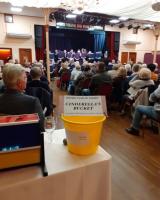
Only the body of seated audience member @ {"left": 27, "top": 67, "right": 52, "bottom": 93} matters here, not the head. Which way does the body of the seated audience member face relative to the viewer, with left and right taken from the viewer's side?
facing away from the viewer

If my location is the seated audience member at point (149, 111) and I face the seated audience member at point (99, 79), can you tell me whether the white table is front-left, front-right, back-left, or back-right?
back-left

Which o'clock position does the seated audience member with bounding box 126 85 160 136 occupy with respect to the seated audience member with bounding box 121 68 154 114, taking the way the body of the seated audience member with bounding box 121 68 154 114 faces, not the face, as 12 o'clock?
the seated audience member with bounding box 126 85 160 136 is roughly at 7 o'clock from the seated audience member with bounding box 121 68 154 114.

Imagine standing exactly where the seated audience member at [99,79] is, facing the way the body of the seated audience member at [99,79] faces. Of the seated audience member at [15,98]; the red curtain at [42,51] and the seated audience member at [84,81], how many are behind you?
1

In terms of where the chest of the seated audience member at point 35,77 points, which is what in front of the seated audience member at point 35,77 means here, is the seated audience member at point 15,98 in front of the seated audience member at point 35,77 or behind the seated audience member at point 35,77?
behind

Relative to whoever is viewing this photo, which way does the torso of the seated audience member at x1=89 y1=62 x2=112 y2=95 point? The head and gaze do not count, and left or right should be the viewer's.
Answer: facing away from the viewer

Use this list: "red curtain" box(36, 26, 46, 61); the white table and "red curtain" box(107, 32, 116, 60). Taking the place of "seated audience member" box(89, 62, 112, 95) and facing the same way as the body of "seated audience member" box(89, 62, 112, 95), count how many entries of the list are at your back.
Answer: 1

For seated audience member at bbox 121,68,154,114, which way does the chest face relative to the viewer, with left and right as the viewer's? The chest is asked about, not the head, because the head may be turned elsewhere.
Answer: facing away from the viewer and to the left of the viewer

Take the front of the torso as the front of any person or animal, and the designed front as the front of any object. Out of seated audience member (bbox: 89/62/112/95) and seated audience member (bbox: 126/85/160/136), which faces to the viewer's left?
seated audience member (bbox: 126/85/160/136)

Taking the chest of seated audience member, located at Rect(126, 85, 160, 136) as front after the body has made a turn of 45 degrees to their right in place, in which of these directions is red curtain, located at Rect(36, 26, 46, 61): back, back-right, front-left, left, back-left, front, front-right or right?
front

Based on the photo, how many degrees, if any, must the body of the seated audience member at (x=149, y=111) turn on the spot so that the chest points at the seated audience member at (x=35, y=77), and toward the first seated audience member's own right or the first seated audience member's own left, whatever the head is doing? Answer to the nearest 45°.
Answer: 0° — they already face them

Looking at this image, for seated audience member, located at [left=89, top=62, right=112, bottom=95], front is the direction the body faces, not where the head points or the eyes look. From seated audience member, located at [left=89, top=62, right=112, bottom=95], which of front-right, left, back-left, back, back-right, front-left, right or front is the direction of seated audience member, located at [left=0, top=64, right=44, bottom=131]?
back

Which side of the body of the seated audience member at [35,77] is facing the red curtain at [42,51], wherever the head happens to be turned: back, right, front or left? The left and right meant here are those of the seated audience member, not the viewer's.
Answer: front
